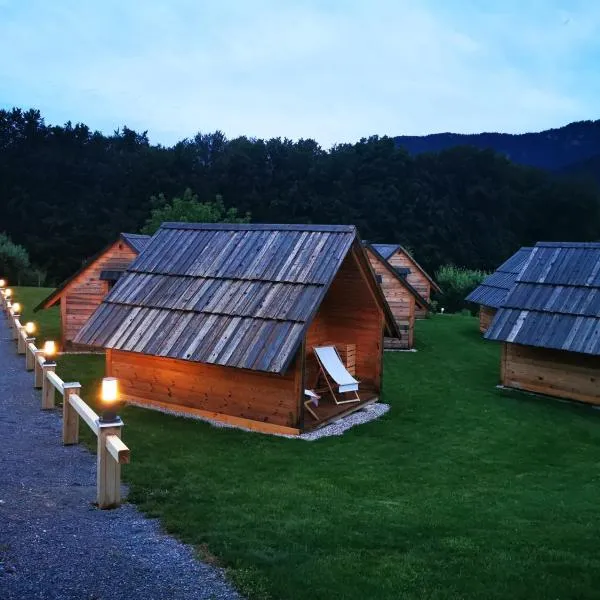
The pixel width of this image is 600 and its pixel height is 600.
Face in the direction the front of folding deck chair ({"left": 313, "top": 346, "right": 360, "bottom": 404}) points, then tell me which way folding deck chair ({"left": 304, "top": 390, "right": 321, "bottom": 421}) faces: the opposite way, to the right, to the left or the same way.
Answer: the same way

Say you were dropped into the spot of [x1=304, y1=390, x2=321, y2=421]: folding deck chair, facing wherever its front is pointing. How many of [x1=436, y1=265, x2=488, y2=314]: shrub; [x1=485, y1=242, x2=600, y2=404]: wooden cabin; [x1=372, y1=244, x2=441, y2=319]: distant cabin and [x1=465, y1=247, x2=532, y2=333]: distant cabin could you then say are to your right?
0

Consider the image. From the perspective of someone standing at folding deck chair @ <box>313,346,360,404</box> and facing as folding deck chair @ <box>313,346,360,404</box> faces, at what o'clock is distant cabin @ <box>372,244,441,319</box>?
The distant cabin is roughly at 8 o'clock from the folding deck chair.

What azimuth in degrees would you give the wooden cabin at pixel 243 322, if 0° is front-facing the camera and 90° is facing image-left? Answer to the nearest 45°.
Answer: approximately 315°

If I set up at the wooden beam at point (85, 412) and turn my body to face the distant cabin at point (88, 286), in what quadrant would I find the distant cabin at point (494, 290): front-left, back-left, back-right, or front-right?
front-right

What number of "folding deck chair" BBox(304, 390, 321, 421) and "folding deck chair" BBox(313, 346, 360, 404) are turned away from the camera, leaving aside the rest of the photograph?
0

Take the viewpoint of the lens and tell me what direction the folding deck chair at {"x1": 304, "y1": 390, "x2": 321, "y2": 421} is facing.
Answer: facing the viewer and to the right of the viewer

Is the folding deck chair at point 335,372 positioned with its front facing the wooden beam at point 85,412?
no

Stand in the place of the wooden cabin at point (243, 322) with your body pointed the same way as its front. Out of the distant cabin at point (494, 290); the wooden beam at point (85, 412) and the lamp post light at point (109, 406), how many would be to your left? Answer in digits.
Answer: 1

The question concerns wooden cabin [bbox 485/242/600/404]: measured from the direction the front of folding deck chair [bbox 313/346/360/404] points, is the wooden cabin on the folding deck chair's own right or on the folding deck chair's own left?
on the folding deck chair's own left

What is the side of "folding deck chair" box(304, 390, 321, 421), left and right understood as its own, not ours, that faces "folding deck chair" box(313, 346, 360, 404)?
left

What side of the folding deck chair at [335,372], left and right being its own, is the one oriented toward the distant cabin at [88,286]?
back

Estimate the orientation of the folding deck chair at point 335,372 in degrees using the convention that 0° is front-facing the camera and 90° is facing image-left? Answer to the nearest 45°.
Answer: approximately 315°

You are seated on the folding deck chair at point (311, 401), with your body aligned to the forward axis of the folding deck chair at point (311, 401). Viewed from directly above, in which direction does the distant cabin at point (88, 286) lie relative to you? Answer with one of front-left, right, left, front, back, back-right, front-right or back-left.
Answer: back

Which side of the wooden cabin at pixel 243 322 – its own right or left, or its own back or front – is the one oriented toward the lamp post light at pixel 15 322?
back
